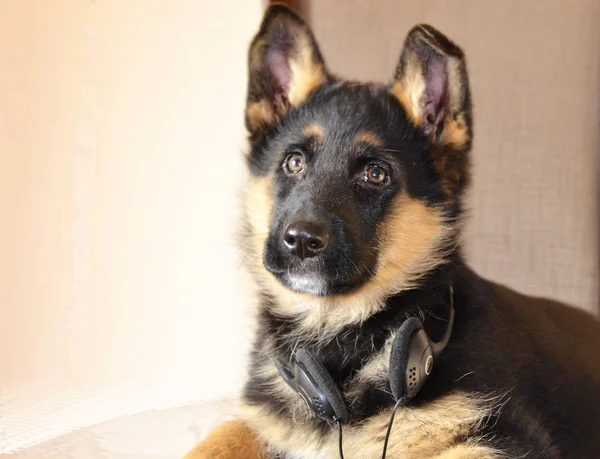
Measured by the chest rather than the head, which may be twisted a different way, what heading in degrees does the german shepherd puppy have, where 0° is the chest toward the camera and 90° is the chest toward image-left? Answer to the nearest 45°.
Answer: approximately 45°
